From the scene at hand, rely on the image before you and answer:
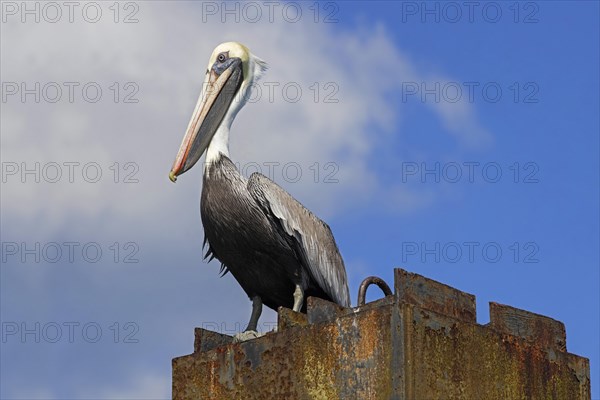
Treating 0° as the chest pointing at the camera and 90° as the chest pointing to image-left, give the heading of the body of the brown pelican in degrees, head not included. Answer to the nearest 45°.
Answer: approximately 45°
